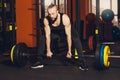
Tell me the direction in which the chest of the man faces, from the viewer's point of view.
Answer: toward the camera
